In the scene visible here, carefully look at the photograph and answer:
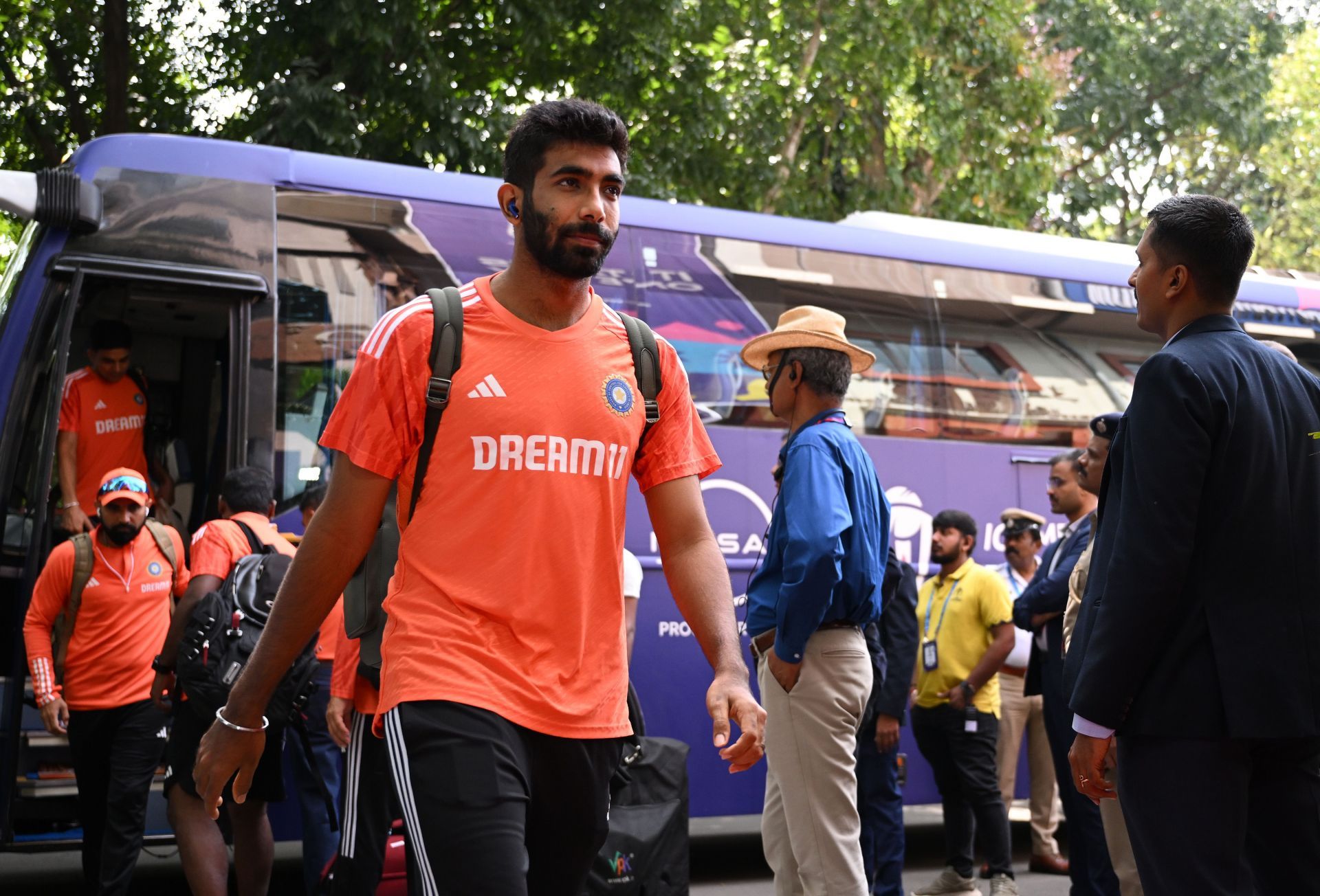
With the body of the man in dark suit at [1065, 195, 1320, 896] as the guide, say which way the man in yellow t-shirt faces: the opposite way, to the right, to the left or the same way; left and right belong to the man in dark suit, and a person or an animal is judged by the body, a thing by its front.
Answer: to the left

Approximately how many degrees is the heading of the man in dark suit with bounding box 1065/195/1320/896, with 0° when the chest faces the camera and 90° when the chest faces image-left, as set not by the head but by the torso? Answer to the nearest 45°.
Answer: approximately 135°

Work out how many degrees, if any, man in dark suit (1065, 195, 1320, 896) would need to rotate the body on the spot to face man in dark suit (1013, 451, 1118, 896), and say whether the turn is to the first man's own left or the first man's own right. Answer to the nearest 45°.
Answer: approximately 45° to the first man's own right

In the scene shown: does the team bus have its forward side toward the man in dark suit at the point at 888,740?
no

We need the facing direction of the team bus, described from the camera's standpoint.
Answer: facing the viewer and to the left of the viewer

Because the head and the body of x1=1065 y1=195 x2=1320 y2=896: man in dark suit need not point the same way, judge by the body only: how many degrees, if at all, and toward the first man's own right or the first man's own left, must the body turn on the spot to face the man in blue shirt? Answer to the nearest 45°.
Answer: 0° — they already face them

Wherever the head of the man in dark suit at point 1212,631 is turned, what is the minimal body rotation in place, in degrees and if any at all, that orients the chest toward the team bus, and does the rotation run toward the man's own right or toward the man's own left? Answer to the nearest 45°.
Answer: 0° — they already face it

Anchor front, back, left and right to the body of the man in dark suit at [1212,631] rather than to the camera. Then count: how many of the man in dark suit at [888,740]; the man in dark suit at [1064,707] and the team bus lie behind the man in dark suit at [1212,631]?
0

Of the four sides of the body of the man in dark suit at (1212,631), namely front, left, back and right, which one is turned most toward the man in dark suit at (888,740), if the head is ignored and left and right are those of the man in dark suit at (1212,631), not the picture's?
front

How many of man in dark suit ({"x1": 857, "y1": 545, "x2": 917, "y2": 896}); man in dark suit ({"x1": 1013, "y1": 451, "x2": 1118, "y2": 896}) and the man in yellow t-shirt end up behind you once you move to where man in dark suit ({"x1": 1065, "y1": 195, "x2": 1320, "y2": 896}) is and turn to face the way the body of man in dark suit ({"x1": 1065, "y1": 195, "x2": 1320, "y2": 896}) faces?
0

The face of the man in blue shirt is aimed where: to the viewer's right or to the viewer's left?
to the viewer's left
